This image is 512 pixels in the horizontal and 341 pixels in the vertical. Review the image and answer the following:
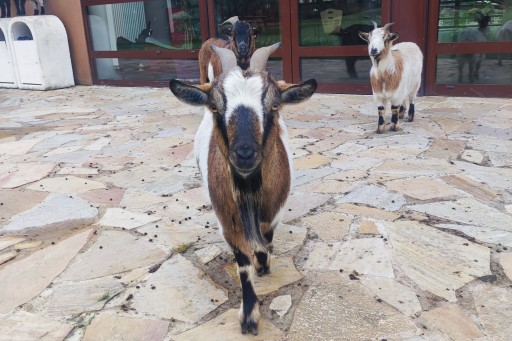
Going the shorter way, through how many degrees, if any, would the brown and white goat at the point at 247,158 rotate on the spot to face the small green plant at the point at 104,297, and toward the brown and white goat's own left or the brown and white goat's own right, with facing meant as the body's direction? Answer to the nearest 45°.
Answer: approximately 90° to the brown and white goat's own right

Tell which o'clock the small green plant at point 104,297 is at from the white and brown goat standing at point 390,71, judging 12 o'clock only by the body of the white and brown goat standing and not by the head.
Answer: The small green plant is roughly at 11 o'clock from the white and brown goat standing.

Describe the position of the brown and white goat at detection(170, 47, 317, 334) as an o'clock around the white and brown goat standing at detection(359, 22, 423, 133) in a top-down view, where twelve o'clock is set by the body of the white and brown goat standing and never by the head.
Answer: The brown and white goat is roughly at 11 o'clock from the white and brown goat standing.

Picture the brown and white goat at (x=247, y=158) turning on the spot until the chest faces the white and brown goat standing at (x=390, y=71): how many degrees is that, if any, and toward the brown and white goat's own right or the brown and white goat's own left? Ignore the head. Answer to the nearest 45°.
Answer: approximately 135° to the brown and white goat's own left

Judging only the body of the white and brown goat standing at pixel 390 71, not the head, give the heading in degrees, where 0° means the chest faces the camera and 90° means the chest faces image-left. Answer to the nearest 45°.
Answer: approximately 45°

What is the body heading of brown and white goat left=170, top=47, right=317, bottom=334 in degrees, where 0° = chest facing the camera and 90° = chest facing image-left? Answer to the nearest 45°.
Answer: approximately 0°
